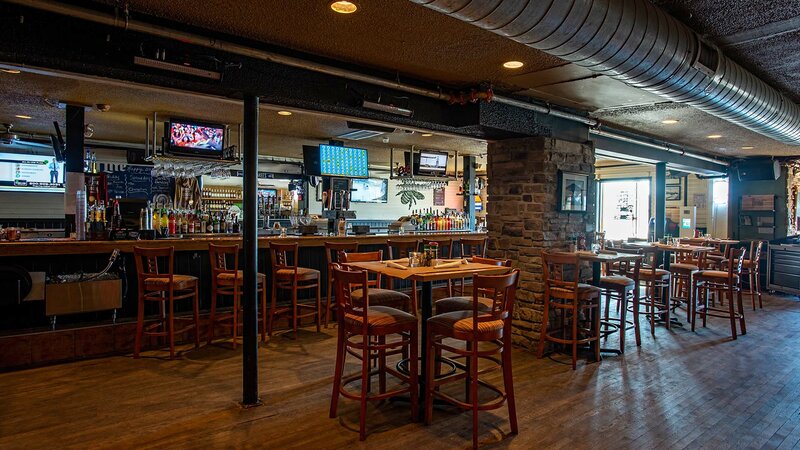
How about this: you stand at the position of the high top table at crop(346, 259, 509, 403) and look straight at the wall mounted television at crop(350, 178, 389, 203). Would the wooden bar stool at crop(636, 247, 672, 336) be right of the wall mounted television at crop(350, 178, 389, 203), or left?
right

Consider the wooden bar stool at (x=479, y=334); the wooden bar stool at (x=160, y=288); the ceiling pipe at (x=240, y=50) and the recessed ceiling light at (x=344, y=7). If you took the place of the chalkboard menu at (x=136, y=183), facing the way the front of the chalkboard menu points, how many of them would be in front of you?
4

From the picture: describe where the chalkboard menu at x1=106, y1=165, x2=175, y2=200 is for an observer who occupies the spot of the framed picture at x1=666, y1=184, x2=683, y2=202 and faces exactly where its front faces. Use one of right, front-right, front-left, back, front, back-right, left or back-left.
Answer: front-right

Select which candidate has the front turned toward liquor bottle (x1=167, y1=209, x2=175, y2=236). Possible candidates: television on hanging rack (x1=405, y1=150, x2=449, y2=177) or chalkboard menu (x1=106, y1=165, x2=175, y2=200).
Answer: the chalkboard menu

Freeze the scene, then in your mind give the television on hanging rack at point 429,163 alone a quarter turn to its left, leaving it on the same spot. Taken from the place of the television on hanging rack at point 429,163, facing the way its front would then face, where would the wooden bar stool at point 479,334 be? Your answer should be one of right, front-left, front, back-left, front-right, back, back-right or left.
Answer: back-right

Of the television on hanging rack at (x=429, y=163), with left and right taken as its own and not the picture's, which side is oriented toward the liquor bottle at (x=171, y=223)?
right

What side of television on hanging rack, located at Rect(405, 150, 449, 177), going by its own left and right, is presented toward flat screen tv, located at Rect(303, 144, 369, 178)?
right

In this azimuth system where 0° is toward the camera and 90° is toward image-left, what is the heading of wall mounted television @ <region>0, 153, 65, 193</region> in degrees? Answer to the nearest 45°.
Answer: approximately 0°

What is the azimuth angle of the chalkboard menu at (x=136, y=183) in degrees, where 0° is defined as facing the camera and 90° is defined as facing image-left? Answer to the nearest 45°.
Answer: approximately 0°

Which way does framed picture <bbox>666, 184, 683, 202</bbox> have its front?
toward the camera

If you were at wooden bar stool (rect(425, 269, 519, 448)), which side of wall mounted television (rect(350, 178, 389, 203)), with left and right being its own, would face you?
front

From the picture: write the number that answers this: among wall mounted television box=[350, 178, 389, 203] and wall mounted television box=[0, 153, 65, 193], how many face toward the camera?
2

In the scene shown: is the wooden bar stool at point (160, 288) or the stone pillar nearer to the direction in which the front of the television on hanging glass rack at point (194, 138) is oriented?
the wooden bar stool

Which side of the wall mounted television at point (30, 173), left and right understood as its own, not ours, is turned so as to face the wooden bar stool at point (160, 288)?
front

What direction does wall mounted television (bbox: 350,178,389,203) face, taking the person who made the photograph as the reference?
facing the viewer

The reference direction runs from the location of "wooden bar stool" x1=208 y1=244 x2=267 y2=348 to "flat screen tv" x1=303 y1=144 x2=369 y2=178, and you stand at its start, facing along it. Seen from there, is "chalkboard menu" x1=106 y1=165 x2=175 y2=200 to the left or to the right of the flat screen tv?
left

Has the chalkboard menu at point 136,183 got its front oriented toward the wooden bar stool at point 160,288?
yes

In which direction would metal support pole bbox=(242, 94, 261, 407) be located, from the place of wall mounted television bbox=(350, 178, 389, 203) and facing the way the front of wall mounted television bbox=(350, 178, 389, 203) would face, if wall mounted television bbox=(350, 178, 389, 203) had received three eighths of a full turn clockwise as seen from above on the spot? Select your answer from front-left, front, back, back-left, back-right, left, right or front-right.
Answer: back-left
